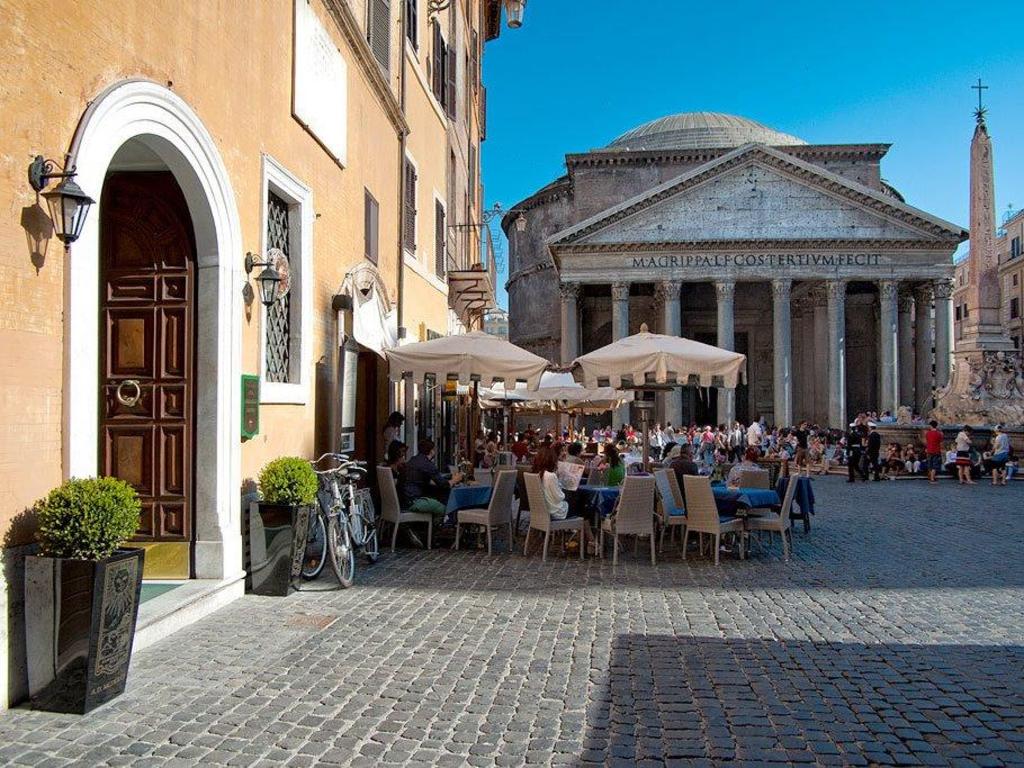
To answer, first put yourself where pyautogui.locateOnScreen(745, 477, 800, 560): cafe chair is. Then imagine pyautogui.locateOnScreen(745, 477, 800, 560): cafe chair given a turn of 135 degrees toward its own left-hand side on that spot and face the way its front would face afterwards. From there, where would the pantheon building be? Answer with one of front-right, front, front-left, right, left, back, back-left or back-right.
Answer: back-left

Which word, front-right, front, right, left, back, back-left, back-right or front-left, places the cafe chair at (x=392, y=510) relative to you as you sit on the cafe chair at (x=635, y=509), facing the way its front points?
front-left

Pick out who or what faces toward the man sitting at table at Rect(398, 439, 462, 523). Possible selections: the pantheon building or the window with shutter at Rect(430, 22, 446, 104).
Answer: the pantheon building

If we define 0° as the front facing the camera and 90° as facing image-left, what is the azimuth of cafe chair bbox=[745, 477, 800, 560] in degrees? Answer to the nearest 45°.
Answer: approximately 90°

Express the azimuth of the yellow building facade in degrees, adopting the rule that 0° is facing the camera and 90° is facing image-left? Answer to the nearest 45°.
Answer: approximately 315°

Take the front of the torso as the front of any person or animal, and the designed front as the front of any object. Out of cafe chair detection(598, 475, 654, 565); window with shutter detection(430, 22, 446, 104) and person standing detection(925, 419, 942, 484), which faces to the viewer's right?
the window with shutter

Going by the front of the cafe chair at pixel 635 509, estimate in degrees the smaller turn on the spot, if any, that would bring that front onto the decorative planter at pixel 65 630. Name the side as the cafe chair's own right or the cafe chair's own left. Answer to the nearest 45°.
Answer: approximately 90° to the cafe chair's own left

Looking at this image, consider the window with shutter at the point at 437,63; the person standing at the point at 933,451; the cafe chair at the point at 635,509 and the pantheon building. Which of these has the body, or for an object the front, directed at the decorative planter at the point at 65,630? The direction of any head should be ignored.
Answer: the pantheon building

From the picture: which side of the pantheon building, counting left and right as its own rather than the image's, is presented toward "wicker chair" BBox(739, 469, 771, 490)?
front

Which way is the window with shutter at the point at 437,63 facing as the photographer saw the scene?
facing to the right of the viewer

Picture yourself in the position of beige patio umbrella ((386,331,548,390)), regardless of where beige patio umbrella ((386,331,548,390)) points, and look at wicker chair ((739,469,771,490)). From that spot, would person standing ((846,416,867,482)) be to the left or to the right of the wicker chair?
left

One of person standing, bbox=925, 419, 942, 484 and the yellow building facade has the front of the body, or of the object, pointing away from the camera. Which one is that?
the person standing

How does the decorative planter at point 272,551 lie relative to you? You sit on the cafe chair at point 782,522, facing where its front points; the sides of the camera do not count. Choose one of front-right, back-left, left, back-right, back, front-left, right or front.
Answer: front-left
